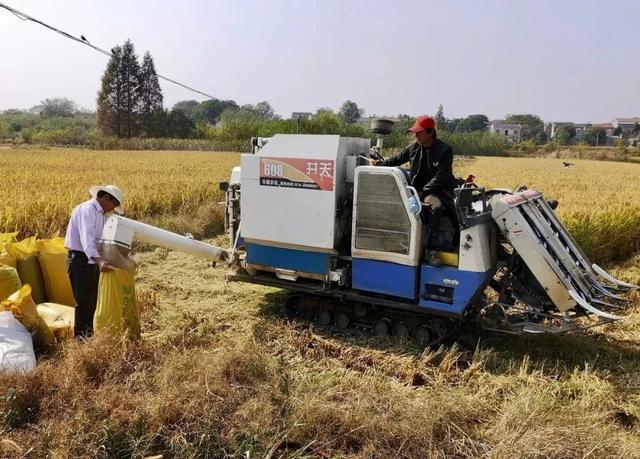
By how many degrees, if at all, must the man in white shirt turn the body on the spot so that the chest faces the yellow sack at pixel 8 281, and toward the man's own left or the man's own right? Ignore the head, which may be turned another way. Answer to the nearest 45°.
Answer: approximately 135° to the man's own left

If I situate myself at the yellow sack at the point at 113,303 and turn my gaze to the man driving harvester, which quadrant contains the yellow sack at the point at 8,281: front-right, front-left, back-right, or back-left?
back-left

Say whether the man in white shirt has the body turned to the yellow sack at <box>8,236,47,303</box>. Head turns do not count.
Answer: no

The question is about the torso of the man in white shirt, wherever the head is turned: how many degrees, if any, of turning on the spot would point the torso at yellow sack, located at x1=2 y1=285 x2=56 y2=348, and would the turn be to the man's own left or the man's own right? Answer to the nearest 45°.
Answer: approximately 135° to the man's own right

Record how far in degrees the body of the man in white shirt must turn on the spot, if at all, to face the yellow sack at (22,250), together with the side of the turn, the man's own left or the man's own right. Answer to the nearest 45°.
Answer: approximately 135° to the man's own left

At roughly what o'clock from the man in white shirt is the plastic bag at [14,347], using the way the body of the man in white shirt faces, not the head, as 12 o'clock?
The plastic bag is roughly at 4 o'clock from the man in white shirt.

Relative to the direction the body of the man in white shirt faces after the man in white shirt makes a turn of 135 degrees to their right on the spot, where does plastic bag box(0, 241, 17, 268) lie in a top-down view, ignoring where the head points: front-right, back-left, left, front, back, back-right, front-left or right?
right

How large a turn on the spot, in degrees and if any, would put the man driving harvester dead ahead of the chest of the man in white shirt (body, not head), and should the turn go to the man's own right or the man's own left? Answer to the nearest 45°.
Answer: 0° — they already face them

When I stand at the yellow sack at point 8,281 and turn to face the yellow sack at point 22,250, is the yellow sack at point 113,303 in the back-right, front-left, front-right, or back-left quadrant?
back-right

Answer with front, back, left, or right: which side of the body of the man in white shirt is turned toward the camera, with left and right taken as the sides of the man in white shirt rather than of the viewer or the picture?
right
